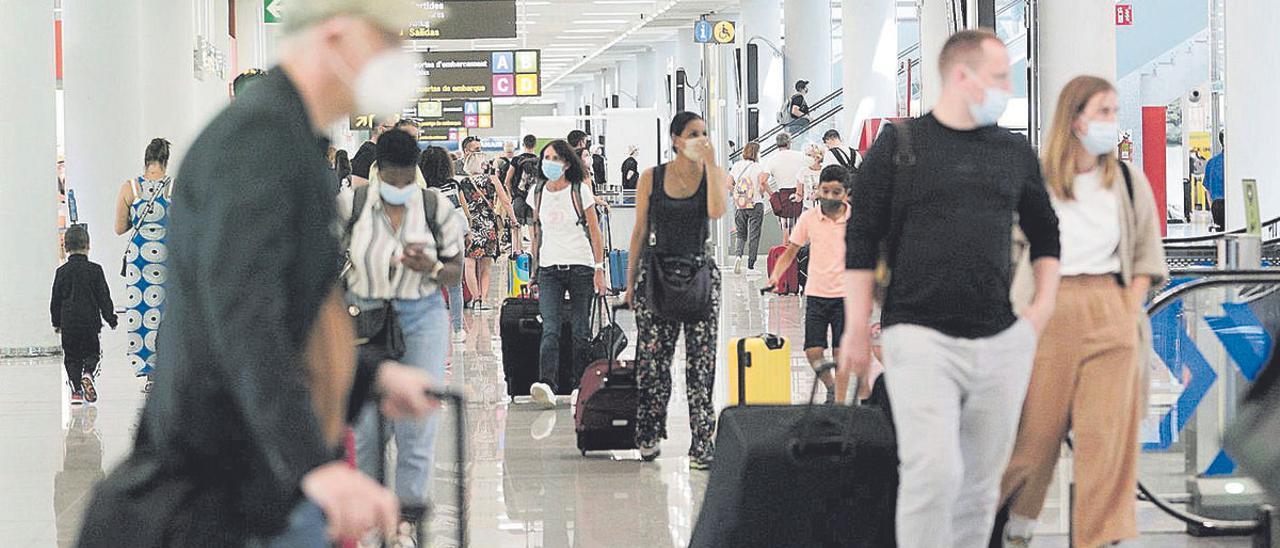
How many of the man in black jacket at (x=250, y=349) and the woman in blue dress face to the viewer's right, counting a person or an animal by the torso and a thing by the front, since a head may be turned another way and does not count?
1

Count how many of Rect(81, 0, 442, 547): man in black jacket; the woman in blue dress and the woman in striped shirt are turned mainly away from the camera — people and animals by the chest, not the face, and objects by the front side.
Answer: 1

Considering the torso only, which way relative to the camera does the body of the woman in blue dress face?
away from the camera

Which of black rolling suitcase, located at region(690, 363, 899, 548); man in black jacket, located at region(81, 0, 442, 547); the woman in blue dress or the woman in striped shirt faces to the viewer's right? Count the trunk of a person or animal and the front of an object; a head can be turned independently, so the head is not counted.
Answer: the man in black jacket

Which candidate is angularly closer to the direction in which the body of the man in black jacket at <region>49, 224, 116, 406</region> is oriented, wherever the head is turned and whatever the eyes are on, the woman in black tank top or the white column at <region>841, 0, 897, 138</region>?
the white column

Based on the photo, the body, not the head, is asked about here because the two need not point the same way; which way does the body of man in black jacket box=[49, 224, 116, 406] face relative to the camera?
away from the camera

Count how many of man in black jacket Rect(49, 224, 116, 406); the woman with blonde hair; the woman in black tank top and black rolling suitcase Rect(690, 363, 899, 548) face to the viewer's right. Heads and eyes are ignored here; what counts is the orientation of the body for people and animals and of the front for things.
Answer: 0

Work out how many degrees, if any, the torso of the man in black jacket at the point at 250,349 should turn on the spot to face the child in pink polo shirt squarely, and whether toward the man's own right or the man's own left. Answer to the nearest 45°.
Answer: approximately 45° to the man's own left

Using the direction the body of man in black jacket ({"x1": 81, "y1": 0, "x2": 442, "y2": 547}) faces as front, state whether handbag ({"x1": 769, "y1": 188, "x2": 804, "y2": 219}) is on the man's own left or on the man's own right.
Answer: on the man's own left

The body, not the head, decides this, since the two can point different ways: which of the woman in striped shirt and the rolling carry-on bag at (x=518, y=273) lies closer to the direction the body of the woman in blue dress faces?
the rolling carry-on bag

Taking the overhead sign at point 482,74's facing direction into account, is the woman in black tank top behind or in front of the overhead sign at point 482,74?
in front

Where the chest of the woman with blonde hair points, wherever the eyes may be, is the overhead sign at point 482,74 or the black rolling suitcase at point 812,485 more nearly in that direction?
the black rolling suitcase

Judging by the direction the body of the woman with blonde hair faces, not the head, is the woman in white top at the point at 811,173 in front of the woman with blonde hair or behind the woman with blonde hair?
behind

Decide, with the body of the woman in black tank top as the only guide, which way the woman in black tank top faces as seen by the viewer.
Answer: toward the camera

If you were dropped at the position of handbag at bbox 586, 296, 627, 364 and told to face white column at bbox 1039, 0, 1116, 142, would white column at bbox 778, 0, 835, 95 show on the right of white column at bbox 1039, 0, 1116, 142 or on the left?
left
